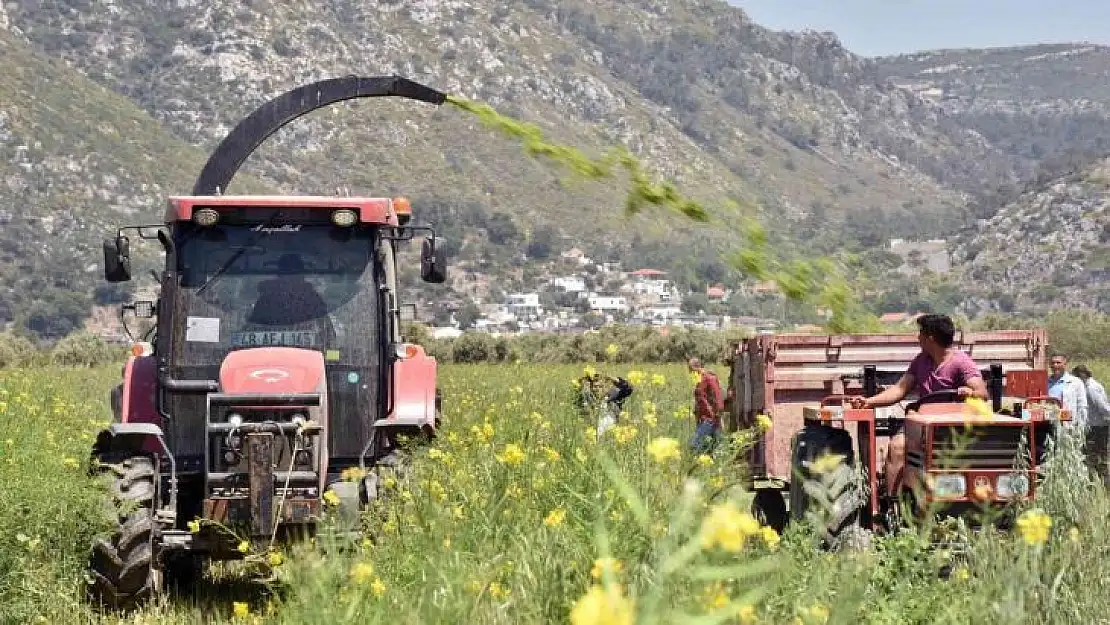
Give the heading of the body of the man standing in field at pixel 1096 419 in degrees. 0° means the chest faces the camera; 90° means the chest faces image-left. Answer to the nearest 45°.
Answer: approximately 90°

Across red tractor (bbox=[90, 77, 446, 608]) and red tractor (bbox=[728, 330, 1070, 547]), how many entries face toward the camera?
2

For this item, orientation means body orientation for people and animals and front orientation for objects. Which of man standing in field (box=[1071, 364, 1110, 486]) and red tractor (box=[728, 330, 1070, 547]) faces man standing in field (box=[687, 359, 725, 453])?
man standing in field (box=[1071, 364, 1110, 486])

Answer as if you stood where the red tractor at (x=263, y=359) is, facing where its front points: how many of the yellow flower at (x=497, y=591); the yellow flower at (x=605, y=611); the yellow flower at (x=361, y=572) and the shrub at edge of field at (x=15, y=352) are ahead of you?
3

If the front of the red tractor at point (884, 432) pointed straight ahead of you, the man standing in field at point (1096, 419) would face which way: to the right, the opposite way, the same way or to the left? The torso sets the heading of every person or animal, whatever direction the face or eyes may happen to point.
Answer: to the right

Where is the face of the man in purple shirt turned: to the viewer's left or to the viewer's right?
to the viewer's left

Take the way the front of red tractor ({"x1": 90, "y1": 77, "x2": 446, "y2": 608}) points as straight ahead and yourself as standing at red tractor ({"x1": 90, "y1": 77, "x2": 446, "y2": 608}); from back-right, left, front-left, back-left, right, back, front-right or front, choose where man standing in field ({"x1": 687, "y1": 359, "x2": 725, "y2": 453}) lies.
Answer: back-left
